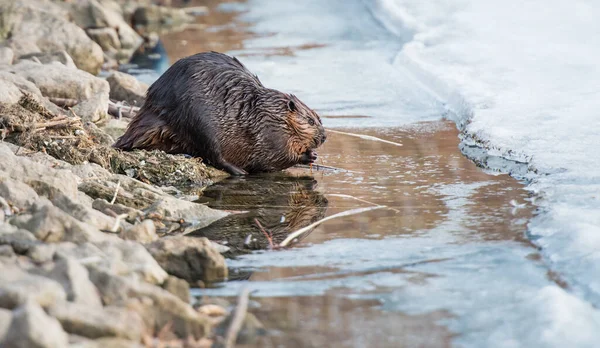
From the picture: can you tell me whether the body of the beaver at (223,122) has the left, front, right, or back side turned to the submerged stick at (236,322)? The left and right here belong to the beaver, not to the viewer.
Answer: right

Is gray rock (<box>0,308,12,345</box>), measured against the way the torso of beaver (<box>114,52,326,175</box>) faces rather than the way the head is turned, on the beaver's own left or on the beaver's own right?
on the beaver's own right

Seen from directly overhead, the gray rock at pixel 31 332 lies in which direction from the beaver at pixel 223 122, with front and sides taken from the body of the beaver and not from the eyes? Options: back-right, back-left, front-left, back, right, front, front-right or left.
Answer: right

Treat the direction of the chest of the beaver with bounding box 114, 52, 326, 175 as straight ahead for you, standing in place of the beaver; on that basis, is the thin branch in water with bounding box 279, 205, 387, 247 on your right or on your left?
on your right

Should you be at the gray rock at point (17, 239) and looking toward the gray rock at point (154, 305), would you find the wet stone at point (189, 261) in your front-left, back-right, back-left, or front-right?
front-left

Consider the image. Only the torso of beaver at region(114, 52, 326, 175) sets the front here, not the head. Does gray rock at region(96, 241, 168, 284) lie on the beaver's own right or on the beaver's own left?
on the beaver's own right

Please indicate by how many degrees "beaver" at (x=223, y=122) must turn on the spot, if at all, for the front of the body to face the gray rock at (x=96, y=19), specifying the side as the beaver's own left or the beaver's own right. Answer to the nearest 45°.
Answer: approximately 90° to the beaver's own left

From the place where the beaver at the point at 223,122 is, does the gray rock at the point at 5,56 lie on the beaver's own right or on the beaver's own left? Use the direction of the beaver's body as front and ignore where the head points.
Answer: on the beaver's own left

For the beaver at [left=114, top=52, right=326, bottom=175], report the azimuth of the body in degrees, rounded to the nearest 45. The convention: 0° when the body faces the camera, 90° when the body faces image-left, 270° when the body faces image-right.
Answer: approximately 270°

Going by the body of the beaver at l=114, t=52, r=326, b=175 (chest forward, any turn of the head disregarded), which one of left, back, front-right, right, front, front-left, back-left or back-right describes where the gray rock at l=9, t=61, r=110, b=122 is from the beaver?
back-left

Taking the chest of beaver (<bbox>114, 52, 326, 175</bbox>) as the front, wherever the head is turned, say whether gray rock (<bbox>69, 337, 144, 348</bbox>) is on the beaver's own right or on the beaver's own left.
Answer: on the beaver's own right

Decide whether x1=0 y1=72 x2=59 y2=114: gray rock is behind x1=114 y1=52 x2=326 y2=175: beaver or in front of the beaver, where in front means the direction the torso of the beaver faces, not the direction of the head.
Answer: behind

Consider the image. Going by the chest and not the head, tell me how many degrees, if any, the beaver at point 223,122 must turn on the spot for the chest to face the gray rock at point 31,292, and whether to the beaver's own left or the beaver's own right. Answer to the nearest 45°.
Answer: approximately 90° to the beaver's own right

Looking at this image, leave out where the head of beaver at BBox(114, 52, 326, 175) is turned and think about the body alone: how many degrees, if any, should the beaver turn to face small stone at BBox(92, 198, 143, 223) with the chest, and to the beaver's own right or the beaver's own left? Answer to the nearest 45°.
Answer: approximately 90° to the beaver's own right

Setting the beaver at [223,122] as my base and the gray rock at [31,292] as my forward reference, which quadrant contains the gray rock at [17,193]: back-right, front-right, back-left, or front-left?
front-right

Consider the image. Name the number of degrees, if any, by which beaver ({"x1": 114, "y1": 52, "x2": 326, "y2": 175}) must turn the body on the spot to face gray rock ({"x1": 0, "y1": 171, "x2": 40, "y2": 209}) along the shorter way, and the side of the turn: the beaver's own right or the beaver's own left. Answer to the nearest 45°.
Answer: approximately 135° to the beaver's own right
